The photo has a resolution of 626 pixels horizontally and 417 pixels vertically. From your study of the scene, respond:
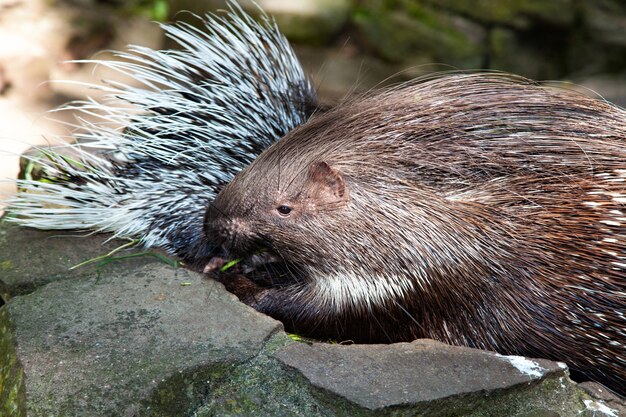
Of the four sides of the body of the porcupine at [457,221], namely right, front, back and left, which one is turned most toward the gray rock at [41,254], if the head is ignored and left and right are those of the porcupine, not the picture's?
front

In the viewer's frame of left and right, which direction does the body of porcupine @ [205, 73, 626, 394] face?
facing to the left of the viewer

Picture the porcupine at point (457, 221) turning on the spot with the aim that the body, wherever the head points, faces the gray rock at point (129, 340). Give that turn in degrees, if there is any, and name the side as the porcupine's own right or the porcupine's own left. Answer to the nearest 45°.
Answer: approximately 45° to the porcupine's own left
